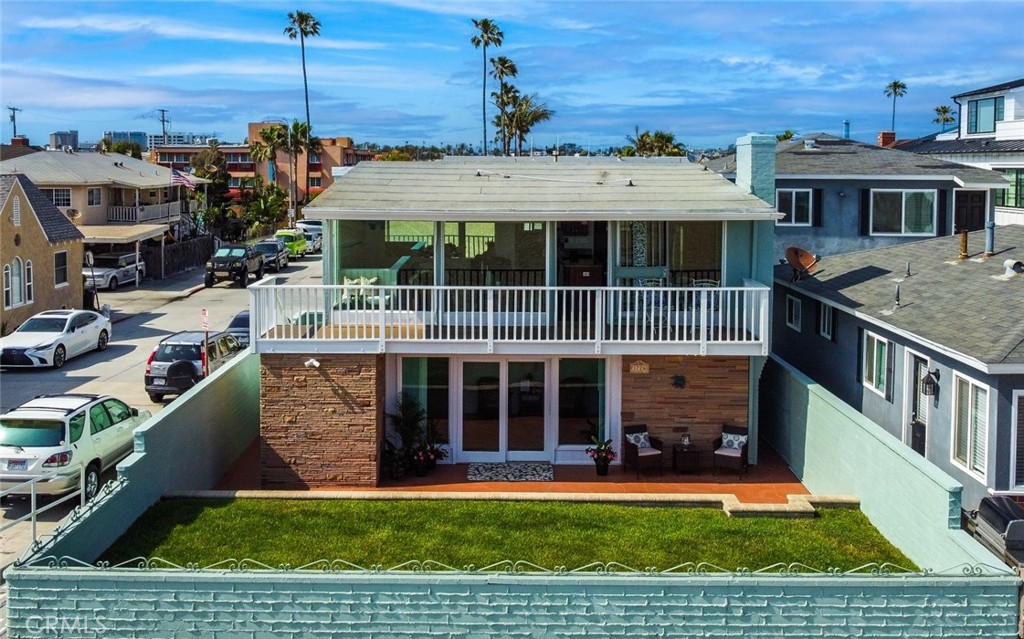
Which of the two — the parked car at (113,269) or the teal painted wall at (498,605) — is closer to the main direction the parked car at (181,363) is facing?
the parked car

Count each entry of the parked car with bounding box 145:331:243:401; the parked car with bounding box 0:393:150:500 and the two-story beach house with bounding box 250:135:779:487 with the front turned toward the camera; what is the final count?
1

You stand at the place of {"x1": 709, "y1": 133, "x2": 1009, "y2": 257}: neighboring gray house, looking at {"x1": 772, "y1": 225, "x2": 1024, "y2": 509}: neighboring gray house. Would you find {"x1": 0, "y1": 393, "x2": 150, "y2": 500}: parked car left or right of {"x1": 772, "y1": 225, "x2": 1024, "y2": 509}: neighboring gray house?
right

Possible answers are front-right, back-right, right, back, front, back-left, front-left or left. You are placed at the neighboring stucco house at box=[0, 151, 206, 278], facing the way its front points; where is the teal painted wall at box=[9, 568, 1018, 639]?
front-right

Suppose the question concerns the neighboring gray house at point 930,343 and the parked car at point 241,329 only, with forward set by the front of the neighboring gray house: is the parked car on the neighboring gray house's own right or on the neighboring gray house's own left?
on the neighboring gray house's own right

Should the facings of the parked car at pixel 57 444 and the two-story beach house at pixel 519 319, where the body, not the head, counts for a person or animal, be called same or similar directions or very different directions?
very different directions

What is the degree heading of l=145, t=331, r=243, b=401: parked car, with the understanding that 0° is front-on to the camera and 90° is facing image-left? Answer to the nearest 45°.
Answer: approximately 225°

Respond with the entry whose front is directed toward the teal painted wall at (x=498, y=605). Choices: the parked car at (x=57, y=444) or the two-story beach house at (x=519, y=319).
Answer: the two-story beach house

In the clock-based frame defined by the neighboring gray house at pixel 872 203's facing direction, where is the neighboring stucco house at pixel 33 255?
The neighboring stucco house is roughly at 3 o'clock from the neighboring gray house.

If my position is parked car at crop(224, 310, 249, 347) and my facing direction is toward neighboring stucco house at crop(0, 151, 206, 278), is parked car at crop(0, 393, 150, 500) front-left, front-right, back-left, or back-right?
back-left

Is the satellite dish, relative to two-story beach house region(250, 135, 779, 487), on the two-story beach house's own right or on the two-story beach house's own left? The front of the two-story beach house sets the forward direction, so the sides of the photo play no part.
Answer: on the two-story beach house's own left

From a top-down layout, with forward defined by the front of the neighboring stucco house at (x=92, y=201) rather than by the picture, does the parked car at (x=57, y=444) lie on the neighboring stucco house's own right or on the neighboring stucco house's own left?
on the neighboring stucco house's own right

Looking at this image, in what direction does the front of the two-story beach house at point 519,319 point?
toward the camera

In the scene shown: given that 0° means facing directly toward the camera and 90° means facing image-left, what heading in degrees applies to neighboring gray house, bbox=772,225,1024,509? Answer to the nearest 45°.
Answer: approximately 45°
